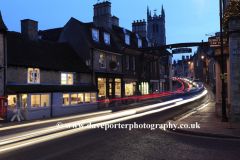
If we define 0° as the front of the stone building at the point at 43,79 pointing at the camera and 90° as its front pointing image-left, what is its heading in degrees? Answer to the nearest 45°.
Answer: approximately 315°

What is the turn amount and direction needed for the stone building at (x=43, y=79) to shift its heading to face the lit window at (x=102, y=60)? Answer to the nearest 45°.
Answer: approximately 90° to its left

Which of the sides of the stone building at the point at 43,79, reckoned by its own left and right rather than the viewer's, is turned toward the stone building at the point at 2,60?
right
